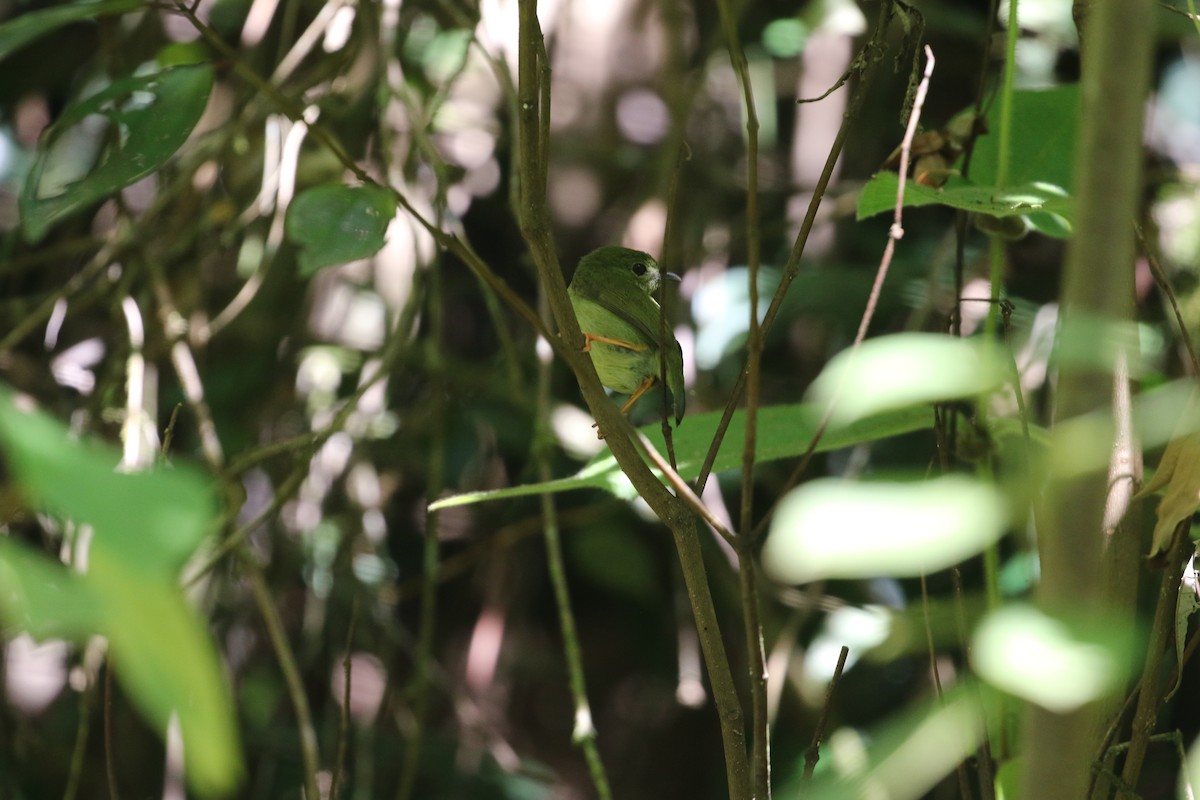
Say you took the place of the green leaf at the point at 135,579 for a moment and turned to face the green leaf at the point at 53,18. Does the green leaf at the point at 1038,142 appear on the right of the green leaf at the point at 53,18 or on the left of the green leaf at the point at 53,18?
right
